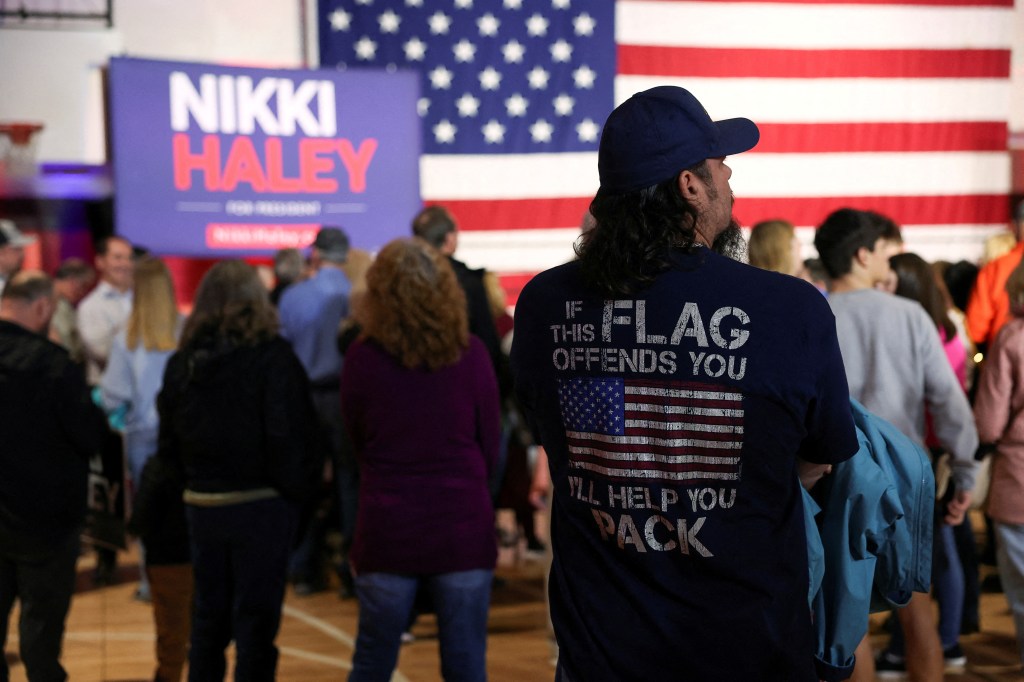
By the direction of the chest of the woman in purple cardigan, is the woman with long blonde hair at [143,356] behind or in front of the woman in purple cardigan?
in front

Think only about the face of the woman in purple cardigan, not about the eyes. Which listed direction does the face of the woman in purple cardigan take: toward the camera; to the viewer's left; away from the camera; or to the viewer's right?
away from the camera

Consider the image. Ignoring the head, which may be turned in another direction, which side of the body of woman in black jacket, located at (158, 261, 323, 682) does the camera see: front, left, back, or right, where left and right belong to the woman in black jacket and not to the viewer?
back

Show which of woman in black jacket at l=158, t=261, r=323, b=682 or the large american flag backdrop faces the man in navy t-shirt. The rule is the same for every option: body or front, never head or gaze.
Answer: the large american flag backdrop

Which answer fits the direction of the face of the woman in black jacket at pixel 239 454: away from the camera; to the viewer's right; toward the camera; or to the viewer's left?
away from the camera

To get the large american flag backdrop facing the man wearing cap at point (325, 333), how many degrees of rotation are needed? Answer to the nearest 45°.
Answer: approximately 45° to its right

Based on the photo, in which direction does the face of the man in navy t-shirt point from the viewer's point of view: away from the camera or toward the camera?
away from the camera

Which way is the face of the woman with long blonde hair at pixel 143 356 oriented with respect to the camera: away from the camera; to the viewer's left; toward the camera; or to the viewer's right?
away from the camera

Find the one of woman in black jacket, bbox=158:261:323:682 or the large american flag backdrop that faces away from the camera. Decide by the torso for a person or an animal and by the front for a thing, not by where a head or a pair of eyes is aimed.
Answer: the woman in black jacket

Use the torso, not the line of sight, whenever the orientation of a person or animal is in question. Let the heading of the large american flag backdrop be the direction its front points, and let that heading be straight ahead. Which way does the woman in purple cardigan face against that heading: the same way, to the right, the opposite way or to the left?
the opposite way

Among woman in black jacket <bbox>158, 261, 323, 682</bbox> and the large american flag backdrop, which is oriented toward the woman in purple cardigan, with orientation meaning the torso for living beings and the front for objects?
the large american flag backdrop

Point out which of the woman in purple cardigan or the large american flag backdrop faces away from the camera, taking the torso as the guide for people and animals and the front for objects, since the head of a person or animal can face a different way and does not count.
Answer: the woman in purple cardigan

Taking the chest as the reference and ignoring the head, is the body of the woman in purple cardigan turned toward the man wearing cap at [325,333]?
yes

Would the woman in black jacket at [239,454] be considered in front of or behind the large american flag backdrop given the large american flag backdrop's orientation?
in front

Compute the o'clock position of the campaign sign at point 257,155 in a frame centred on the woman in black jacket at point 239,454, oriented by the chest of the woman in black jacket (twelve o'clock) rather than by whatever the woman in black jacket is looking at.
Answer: The campaign sign is roughly at 12 o'clock from the woman in black jacket.

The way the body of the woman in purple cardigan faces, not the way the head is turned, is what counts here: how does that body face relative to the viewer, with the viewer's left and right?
facing away from the viewer

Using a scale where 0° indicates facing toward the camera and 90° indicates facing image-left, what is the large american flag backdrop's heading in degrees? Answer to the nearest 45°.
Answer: approximately 0°

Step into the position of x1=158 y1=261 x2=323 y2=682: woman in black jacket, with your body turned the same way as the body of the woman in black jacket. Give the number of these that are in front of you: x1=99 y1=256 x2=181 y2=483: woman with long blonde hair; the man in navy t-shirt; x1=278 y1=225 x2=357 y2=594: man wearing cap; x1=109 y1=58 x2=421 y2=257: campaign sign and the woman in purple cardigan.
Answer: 3
